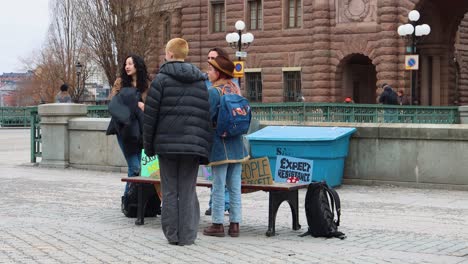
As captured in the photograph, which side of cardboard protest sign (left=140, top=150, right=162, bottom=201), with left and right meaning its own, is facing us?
front

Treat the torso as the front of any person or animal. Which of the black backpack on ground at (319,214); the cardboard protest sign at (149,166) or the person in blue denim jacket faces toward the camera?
the cardboard protest sign

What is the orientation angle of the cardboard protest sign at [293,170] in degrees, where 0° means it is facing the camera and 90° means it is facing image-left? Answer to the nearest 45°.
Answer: approximately 0°

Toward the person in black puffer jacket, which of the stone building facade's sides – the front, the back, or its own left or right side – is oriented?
front

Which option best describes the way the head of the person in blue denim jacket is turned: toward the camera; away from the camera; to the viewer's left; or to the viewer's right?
to the viewer's left

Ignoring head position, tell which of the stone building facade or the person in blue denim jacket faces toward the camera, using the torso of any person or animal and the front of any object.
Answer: the stone building facade

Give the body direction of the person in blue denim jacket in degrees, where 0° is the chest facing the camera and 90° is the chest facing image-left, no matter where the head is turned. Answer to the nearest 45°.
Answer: approximately 135°

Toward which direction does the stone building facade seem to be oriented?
toward the camera

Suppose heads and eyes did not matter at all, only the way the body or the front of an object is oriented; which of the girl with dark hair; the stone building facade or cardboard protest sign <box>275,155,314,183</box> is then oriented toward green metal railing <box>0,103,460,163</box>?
the stone building facade

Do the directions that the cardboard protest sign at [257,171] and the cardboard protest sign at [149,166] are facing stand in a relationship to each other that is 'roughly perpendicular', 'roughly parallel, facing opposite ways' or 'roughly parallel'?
roughly parallel

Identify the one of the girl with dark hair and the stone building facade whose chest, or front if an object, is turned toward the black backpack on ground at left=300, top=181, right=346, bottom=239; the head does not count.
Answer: the stone building facade
